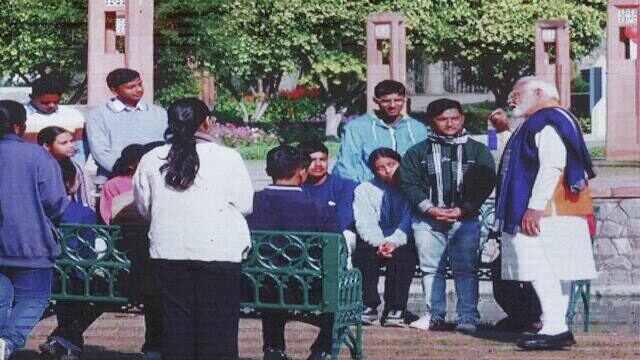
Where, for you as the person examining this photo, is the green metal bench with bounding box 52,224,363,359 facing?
facing away from the viewer and to the right of the viewer

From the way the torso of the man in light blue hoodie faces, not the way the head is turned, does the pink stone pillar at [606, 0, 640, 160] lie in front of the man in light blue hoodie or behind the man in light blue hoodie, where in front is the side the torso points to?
behind

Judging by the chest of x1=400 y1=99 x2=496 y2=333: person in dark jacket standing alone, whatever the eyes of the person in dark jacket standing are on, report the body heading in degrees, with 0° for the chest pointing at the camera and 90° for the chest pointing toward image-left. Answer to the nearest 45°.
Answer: approximately 0°

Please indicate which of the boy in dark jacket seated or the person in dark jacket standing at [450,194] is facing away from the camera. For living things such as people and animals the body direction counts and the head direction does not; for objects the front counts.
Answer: the boy in dark jacket seated

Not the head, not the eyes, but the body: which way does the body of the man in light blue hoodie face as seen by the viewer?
toward the camera

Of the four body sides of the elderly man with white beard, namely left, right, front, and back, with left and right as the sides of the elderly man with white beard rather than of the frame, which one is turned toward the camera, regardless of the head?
left

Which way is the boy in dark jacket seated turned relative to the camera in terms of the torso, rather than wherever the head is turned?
away from the camera

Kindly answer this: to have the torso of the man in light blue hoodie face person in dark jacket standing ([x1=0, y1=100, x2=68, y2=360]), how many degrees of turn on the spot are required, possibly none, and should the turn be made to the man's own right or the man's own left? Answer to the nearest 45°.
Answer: approximately 45° to the man's own right

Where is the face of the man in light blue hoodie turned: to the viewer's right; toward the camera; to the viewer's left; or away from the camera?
toward the camera

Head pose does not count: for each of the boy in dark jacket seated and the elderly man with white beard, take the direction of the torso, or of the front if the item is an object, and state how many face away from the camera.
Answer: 1

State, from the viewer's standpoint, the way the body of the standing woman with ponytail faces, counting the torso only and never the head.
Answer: away from the camera

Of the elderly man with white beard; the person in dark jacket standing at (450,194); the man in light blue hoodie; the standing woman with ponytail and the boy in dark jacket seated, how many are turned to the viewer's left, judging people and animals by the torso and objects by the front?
1

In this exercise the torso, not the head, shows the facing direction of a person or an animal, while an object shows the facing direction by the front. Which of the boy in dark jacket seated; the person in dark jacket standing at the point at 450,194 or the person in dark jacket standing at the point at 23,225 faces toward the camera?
the person in dark jacket standing at the point at 450,194

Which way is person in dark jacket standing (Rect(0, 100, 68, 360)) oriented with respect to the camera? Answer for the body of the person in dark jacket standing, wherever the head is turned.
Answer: away from the camera
